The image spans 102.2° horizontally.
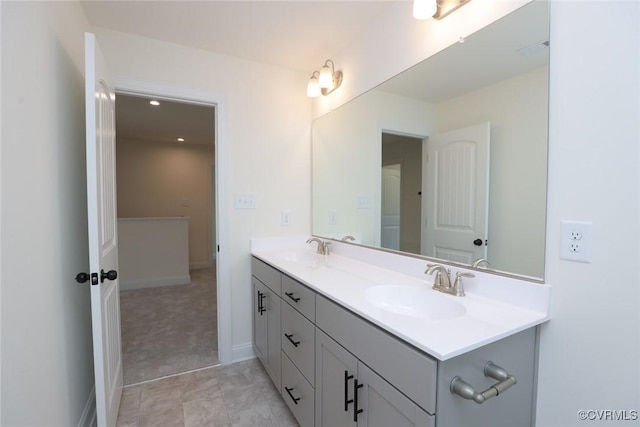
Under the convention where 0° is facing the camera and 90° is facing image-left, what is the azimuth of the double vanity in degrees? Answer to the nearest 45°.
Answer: approximately 45°

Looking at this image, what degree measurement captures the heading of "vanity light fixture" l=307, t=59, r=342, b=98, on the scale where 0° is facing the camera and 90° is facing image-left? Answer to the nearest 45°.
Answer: approximately 45°

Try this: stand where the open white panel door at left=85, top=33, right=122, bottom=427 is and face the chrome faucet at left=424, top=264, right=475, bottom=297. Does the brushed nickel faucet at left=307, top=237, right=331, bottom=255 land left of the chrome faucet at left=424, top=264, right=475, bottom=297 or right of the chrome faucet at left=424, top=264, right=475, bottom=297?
left

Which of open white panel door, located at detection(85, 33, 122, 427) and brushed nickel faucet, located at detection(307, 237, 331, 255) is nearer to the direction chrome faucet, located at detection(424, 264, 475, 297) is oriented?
the open white panel door
